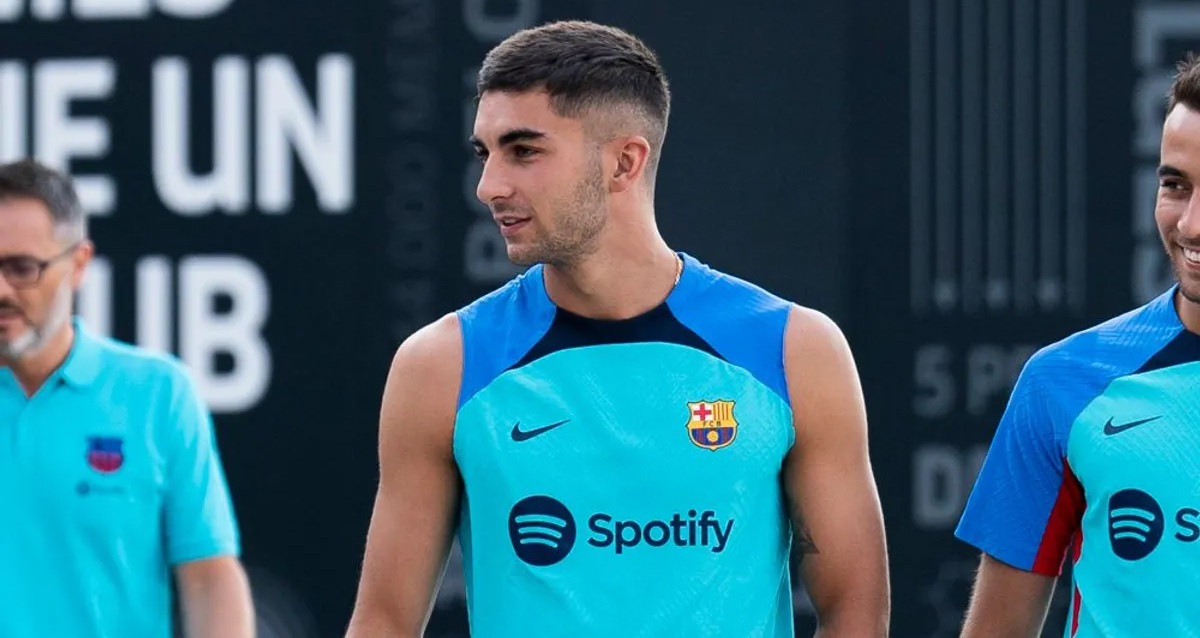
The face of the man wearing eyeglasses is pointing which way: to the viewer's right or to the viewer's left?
to the viewer's left

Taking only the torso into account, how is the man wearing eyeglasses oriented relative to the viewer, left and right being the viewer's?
facing the viewer
